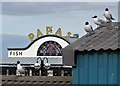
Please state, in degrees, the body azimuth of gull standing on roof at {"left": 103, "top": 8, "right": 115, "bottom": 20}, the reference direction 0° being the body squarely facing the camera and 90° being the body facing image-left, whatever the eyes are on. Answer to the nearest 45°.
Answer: approximately 45°
